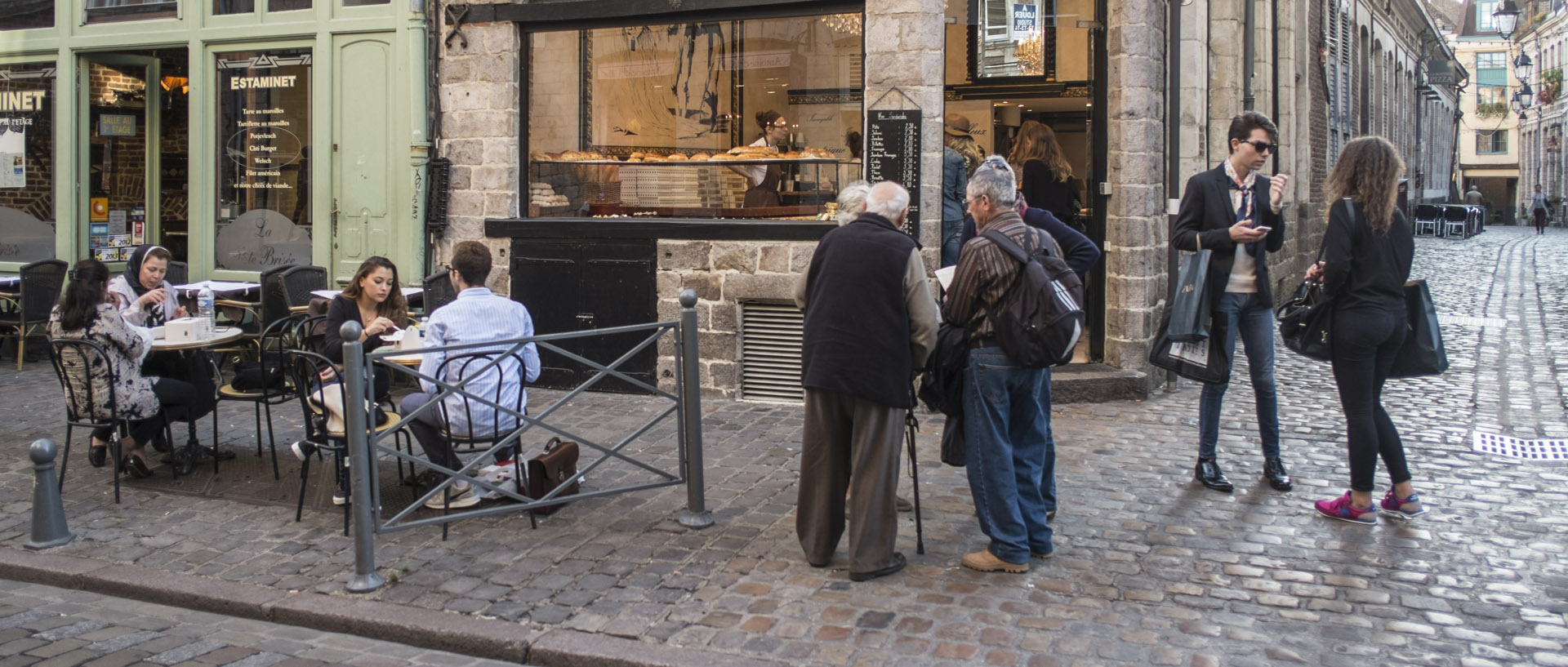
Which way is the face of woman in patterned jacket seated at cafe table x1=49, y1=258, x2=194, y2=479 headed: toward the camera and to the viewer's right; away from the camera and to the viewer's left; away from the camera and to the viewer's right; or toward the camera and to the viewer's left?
away from the camera and to the viewer's right

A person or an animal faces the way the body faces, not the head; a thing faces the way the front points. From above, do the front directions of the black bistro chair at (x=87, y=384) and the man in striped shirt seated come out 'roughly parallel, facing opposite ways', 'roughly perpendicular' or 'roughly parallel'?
roughly perpendicular

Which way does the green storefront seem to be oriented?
toward the camera

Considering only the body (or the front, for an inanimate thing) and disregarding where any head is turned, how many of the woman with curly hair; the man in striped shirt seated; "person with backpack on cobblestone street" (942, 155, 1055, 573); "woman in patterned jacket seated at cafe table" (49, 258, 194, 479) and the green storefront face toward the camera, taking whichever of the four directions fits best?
1

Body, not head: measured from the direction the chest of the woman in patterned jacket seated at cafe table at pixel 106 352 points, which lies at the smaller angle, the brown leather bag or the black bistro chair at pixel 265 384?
the black bistro chair

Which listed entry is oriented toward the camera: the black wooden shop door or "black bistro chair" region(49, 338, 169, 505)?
the black wooden shop door

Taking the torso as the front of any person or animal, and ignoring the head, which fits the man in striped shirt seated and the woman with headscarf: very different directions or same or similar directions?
very different directions

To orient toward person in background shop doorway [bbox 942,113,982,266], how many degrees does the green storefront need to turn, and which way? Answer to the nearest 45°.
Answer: approximately 45° to its left

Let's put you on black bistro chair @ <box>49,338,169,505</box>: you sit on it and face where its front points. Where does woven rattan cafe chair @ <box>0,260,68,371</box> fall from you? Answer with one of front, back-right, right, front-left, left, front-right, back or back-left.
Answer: front-left

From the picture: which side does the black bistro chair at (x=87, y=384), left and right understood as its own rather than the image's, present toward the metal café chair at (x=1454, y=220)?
front

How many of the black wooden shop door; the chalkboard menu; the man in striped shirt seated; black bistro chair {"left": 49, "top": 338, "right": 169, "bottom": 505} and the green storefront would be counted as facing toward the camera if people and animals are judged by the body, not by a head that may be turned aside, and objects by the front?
3

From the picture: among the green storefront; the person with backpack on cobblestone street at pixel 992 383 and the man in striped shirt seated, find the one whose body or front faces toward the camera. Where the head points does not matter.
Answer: the green storefront

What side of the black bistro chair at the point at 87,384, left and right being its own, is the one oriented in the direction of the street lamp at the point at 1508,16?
front

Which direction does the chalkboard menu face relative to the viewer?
toward the camera

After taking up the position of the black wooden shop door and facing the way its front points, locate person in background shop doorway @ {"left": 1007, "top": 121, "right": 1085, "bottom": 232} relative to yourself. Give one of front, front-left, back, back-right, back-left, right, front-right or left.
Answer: left

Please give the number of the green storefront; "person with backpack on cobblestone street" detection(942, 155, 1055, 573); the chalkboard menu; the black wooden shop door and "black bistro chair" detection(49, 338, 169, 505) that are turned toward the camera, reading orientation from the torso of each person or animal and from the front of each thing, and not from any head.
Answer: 3

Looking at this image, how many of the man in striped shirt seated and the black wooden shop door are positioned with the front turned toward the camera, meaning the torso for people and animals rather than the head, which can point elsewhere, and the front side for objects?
1
